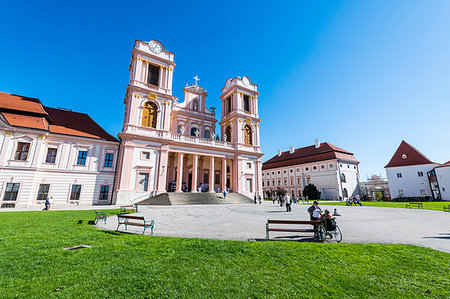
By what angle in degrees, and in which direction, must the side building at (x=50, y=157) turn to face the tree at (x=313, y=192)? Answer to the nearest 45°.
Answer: approximately 45° to its left

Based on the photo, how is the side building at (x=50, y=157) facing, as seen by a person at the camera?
facing the viewer and to the right of the viewer

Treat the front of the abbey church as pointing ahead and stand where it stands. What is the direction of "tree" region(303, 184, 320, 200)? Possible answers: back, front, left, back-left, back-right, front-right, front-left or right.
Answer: front-left

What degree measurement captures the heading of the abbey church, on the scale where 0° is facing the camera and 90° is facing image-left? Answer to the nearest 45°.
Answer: approximately 315°
